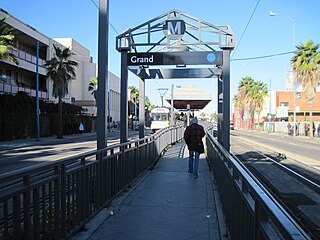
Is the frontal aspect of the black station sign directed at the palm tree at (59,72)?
no

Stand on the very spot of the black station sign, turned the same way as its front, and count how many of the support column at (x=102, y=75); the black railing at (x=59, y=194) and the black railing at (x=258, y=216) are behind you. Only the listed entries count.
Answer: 0

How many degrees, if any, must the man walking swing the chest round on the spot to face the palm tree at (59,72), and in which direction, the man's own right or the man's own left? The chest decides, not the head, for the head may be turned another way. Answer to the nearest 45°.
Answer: approximately 45° to the man's own left

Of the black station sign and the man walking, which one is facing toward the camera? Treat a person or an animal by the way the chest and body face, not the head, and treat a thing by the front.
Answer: the black station sign

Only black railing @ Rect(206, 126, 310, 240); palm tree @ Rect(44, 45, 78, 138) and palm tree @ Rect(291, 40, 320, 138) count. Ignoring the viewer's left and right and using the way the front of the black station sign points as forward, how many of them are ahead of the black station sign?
1

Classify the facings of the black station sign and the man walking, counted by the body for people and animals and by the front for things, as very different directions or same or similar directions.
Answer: very different directions

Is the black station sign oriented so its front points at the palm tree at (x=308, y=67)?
no

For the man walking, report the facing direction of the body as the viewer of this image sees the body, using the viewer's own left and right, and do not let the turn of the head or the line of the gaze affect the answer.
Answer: facing away from the viewer

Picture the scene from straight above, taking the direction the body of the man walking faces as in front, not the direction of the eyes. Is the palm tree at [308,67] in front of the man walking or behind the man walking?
in front

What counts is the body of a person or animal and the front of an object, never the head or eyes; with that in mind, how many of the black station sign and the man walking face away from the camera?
1

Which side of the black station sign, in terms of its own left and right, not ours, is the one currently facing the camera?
front

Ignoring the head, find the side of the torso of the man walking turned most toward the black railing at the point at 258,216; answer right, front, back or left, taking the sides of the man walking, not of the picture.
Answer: back

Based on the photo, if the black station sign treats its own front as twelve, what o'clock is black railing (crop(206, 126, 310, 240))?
The black railing is roughly at 12 o'clock from the black station sign.

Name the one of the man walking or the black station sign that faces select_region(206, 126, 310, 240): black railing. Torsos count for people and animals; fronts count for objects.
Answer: the black station sign
